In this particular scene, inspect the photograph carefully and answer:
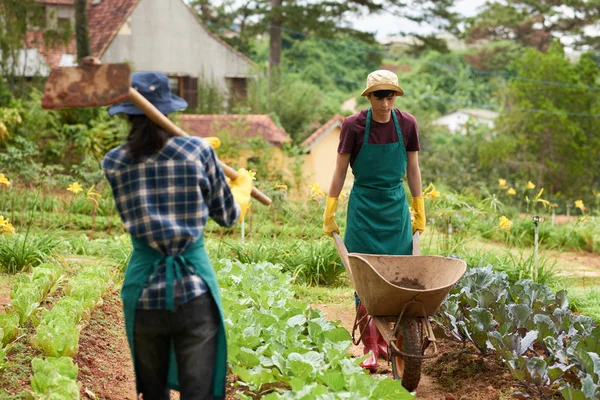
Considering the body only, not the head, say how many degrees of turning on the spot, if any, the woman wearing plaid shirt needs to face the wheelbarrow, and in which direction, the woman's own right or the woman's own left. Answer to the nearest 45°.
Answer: approximately 45° to the woman's own right

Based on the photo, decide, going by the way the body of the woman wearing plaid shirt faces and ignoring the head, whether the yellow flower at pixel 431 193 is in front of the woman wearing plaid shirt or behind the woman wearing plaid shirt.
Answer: in front

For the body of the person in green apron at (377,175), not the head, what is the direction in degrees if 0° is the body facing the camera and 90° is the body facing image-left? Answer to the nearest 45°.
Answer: approximately 0°

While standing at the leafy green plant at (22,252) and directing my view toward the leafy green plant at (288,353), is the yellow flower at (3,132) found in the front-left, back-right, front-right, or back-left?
back-left

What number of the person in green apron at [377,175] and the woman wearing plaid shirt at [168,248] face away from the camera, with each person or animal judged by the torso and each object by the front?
1

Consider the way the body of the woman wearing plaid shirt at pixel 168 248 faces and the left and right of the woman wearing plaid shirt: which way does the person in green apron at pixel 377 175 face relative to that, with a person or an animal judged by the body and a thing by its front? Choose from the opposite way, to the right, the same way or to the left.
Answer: the opposite way

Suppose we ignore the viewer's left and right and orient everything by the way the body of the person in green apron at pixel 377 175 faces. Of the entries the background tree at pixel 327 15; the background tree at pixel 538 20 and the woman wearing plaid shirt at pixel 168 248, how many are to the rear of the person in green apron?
2

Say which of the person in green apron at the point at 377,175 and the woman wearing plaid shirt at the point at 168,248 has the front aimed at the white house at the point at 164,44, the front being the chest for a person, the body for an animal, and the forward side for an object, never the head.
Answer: the woman wearing plaid shirt

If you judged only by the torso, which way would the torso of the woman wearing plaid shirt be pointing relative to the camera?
away from the camera

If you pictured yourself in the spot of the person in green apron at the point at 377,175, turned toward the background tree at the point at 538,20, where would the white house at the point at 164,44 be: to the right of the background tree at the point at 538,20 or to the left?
left

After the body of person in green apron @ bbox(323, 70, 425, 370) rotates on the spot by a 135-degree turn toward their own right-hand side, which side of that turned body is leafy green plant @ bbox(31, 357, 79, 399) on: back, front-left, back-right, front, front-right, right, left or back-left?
left
